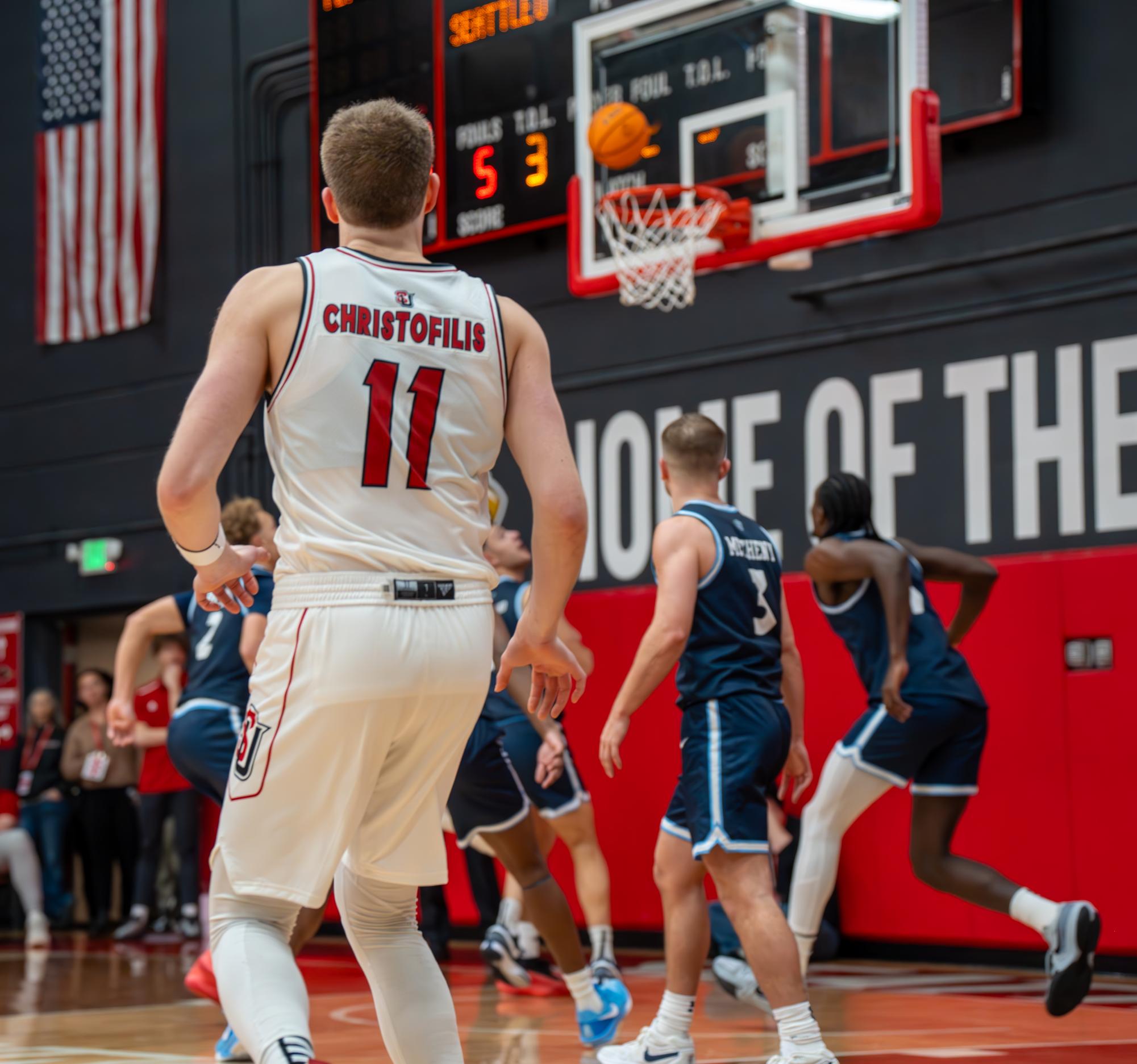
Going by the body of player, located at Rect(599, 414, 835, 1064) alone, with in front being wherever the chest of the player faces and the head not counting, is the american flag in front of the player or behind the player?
in front

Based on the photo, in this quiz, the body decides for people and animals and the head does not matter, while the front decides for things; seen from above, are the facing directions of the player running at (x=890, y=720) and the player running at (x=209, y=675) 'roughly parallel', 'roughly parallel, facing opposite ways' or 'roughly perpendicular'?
roughly perpendicular

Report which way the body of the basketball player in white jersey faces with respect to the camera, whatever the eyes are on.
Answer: away from the camera

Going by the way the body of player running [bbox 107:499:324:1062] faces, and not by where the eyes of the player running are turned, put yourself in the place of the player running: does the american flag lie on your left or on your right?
on your left

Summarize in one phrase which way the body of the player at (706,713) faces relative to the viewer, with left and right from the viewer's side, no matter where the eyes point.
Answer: facing away from the viewer and to the left of the viewer

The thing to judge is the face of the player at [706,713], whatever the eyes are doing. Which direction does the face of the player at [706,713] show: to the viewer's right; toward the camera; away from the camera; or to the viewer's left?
away from the camera

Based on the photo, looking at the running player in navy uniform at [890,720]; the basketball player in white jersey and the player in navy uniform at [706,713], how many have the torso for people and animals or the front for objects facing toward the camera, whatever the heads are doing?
0

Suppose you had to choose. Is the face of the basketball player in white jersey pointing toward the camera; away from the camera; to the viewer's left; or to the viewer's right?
away from the camera

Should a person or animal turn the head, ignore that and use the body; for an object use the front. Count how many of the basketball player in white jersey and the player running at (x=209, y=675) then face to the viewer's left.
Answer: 0

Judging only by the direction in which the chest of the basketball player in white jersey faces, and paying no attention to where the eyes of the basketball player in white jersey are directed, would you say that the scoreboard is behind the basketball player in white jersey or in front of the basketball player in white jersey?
in front

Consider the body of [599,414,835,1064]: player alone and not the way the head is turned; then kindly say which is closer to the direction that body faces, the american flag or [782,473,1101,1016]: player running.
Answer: the american flag
